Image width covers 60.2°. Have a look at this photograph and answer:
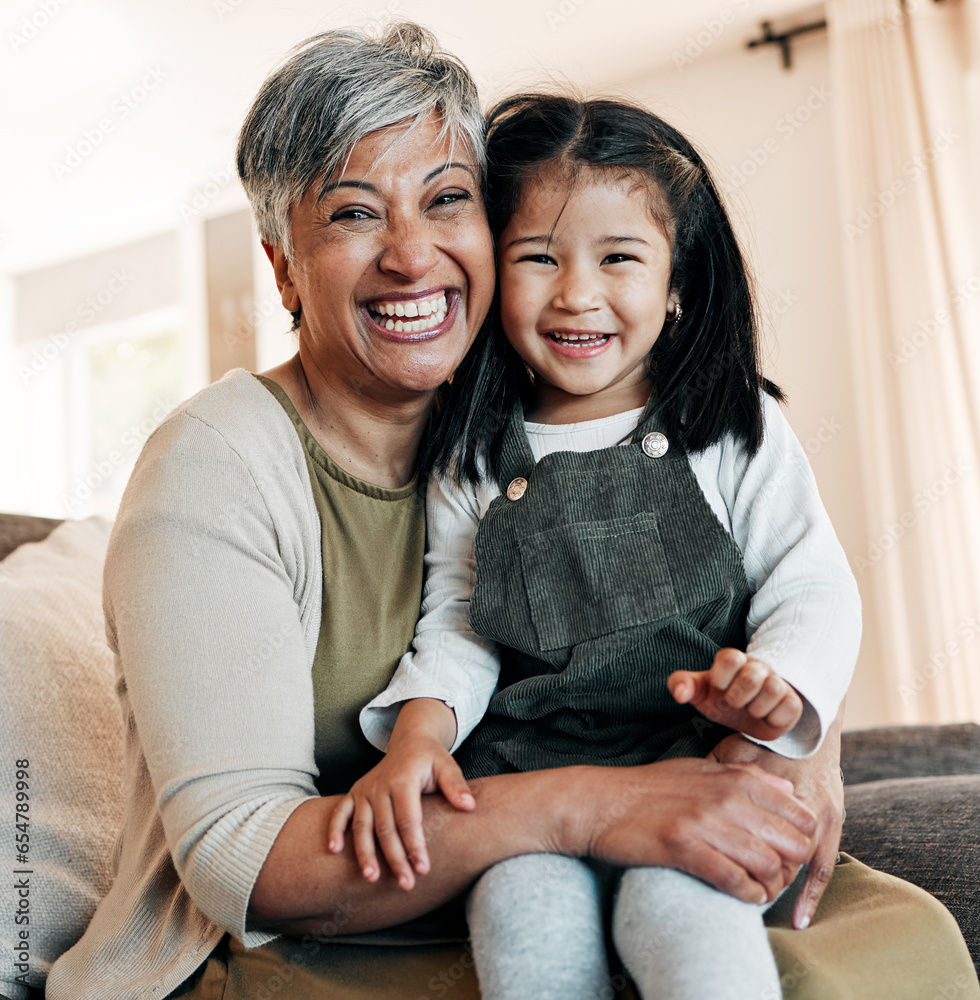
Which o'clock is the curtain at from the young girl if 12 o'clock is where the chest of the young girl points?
The curtain is roughly at 7 o'clock from the young girl.

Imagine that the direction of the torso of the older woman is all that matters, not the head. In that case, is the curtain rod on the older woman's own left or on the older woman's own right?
on the older woman's own left

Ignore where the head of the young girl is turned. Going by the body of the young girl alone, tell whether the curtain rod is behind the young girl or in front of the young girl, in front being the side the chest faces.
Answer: behind

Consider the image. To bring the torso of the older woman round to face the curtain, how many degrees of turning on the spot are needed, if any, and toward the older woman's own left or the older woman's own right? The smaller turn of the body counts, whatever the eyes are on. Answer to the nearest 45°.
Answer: approximately 90° to the older woman's own left
